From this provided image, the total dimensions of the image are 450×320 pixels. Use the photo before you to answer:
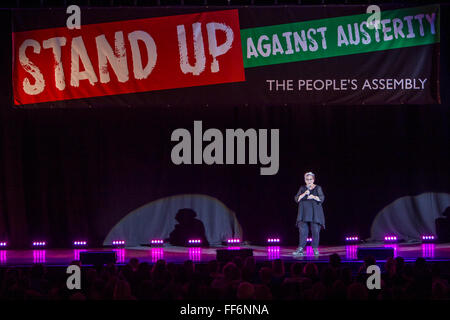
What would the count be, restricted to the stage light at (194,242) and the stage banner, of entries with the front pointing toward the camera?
2

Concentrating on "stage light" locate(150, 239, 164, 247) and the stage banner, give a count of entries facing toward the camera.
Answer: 2

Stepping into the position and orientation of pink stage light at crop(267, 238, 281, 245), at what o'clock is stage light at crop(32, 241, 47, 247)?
The stage light is roughly at 3 o'clock from the pink stage light.

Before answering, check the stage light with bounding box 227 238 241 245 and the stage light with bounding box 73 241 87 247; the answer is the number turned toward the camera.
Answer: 2

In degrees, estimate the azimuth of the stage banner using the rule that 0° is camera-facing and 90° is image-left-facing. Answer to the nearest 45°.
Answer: approximately 0°

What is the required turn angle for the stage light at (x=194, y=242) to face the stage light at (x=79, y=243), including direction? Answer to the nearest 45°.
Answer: approximately 90° to its right

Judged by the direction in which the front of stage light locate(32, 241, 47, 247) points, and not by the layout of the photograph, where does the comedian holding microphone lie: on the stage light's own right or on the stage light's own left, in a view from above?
on the stage light's own left
